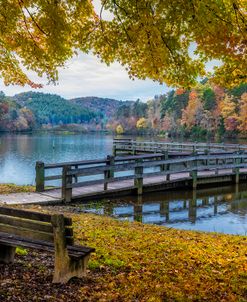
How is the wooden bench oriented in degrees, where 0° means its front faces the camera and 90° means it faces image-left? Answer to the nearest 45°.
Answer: approximately 225°

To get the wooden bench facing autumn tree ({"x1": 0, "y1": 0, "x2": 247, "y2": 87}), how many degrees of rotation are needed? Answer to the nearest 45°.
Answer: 0° — it already faces it
